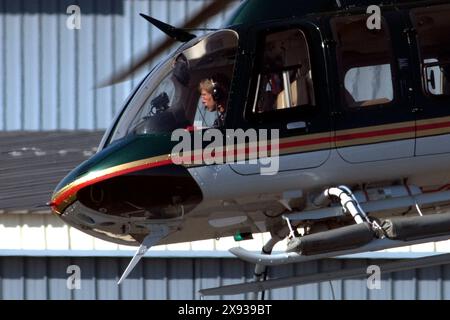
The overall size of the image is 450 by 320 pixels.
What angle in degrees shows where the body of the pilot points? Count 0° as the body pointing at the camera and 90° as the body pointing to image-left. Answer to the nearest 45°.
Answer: approximately 90°
